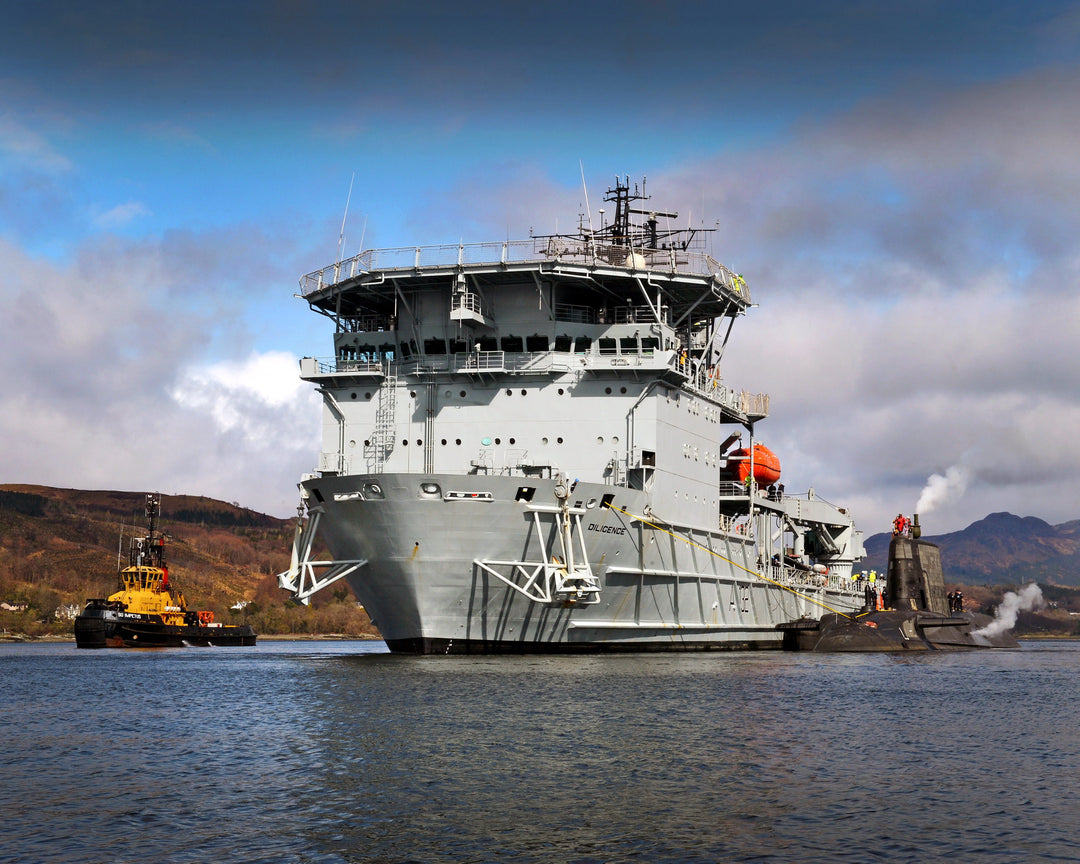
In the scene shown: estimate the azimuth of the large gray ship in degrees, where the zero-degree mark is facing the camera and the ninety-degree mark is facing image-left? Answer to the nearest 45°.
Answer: approximately 45°
